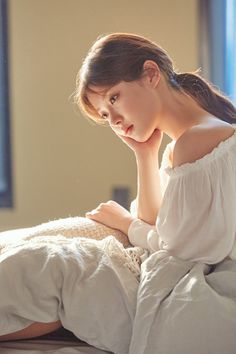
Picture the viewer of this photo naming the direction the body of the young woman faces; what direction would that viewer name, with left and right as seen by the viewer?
facing to the left of the viewer

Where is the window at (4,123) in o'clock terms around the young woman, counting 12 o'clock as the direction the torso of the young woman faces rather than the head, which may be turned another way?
The window is roughly at 2 o'clock from the young woman.

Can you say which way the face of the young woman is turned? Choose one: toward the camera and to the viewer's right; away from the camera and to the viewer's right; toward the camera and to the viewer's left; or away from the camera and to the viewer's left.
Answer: toward the camera and to the viewer's left
